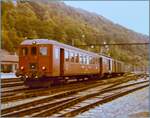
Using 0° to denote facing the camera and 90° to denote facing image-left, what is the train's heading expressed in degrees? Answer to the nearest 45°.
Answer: approximately 45°
